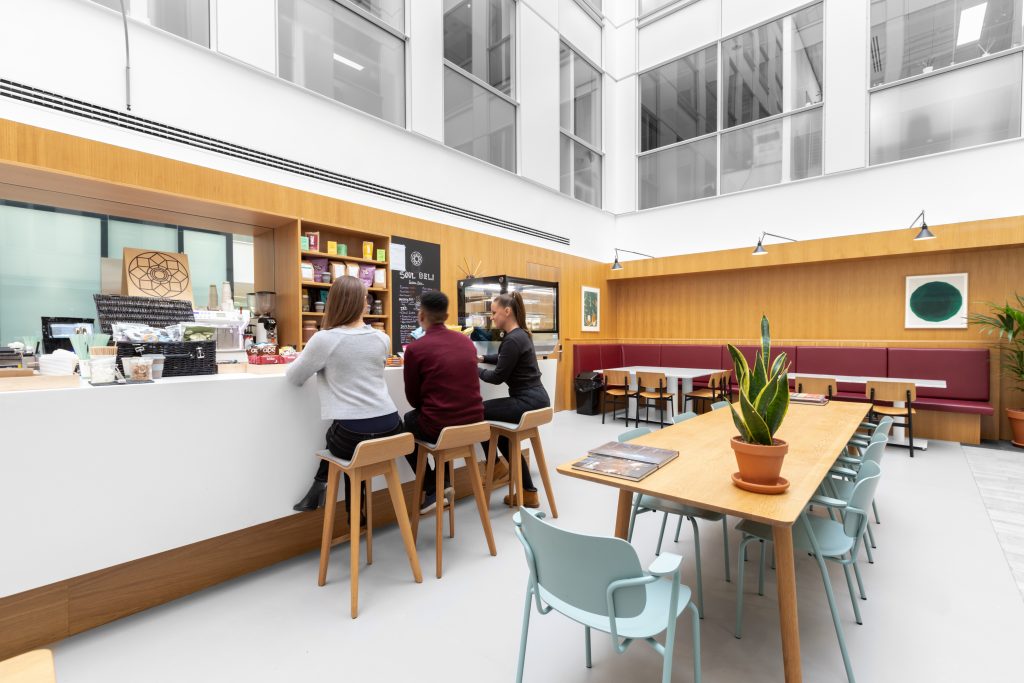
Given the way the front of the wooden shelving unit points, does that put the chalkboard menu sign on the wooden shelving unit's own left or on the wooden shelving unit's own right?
on the wooden shelving unit's own left

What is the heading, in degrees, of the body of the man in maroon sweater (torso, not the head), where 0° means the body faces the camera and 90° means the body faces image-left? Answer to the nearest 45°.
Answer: approximately 135°

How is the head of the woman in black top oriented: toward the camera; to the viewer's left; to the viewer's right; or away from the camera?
to the viewer's left

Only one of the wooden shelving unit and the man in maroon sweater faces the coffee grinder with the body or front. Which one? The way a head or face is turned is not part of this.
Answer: the man in maroon sweater

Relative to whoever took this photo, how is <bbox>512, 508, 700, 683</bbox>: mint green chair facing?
facing away from the viewer and to the right of the viewer

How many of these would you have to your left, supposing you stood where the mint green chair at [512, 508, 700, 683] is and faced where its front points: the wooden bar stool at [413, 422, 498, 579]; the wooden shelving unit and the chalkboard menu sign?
3

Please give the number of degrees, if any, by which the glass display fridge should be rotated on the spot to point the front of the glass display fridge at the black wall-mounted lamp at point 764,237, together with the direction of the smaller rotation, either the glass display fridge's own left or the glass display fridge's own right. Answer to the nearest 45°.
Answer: approximately 45° to the glass display fridge's own left

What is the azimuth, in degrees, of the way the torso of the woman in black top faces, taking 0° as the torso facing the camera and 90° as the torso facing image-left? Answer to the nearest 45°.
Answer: approximately 90°

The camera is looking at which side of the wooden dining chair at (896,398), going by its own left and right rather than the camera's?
back

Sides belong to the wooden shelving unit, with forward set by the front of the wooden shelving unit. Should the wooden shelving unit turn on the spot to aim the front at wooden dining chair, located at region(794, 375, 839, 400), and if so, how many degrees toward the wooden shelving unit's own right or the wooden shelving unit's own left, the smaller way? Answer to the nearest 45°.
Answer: approximately 45° to the wooden shelving unit's own left

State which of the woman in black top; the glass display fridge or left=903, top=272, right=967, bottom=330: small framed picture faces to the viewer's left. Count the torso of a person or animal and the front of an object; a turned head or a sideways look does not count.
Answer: the woman in black top

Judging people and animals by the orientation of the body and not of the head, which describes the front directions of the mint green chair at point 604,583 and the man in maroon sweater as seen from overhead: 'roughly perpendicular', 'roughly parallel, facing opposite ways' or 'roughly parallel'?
roughly perpendicular

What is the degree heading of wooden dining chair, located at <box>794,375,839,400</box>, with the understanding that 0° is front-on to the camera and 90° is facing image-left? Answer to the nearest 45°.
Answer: approximately 180°

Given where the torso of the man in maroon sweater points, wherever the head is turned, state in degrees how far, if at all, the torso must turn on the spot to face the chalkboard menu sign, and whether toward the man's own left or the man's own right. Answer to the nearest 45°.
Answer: approximately 45° to the man's own right

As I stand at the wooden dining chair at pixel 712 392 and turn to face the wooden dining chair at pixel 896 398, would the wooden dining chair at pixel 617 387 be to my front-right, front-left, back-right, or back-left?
back-right
